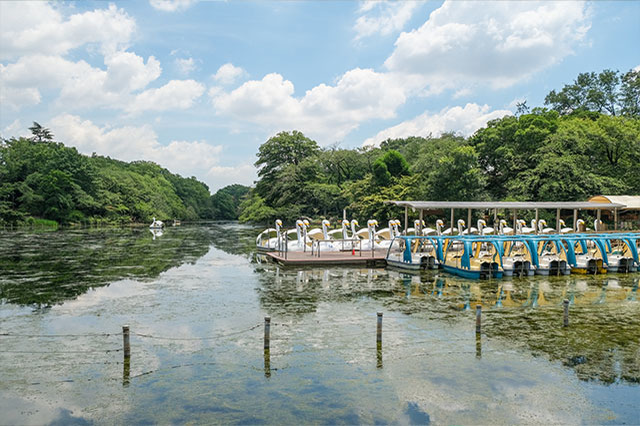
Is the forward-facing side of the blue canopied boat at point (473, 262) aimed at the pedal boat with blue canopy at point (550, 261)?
no

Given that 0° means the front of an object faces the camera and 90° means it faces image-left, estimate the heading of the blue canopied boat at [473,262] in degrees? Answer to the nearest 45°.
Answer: approximately 135°
